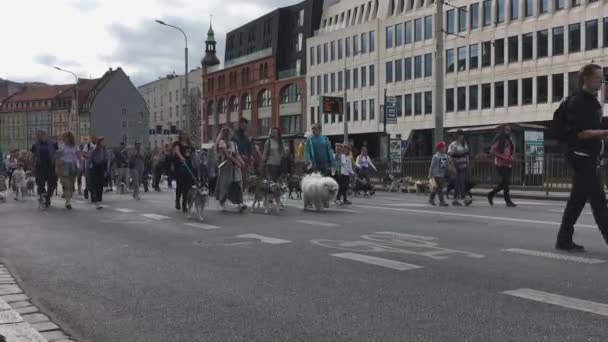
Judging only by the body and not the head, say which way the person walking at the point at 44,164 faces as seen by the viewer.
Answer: toward the camera

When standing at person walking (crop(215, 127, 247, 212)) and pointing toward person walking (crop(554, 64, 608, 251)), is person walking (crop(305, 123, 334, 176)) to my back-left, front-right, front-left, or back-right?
front-left

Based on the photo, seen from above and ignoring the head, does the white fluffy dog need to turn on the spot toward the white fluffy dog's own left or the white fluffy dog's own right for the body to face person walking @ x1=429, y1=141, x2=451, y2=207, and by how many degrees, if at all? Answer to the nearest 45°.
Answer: approximately 90° to the white fluffy dog's own left

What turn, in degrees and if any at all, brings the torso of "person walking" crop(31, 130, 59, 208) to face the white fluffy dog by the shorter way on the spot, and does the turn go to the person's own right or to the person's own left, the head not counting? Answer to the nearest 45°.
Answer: approximately 45° to the person's own left

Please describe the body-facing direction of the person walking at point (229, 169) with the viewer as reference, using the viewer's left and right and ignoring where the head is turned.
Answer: facing the viewer and to the right of the viewer

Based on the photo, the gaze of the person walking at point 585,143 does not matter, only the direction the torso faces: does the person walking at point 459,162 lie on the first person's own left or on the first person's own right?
on the first person's own left

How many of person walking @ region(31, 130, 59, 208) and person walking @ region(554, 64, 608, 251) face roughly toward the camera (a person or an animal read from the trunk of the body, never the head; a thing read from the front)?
1

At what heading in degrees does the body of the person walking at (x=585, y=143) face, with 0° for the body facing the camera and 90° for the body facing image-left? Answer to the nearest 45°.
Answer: approximately 270°

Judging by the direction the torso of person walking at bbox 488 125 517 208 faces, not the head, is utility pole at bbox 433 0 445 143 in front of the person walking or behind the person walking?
behind

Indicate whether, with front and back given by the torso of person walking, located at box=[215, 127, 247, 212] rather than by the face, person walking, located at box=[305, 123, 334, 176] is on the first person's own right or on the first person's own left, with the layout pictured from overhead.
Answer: on the first person's own left

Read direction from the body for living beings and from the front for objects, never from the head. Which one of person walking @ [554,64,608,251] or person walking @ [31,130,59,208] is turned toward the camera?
person walking @ [31,130,59,208]

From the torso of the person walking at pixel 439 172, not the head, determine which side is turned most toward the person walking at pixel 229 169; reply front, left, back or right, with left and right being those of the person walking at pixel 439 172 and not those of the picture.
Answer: right
